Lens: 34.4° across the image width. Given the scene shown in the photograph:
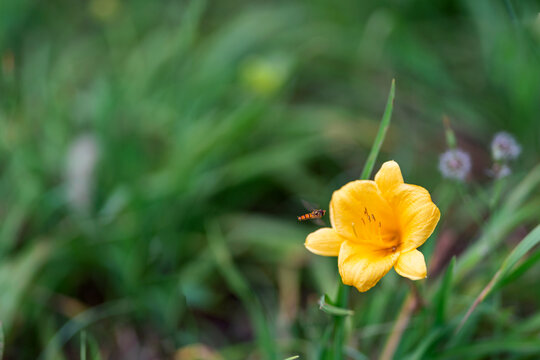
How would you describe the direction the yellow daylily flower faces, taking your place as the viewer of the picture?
facing the viewer and to the left of the viewer
